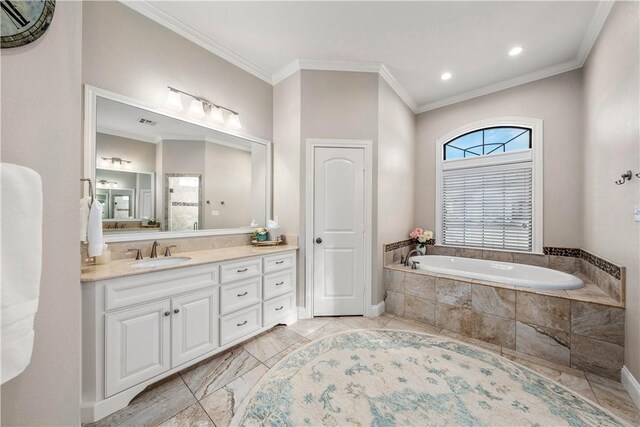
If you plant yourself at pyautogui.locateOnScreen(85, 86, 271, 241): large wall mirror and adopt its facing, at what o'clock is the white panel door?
The white panel door is roughly at 11 o'clock from the large wall mirror.

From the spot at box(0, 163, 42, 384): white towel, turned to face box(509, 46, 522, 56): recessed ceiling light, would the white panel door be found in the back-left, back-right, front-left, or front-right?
front-left

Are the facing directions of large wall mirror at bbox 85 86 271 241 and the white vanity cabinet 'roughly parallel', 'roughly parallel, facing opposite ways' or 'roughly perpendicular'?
roughly parallel

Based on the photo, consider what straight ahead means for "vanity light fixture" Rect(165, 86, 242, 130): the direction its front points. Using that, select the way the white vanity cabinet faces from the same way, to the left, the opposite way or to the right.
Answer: the same way

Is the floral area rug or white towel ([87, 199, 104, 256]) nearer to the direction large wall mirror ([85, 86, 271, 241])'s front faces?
the floral area rug

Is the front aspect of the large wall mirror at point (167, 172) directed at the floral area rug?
yes

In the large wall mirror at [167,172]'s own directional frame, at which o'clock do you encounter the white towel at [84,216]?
The white towel is roughly at 3 o'clock from the large wall mirror.

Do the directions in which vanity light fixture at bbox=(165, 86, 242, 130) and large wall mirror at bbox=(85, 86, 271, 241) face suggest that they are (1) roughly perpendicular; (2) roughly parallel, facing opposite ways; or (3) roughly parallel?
roughly parallel

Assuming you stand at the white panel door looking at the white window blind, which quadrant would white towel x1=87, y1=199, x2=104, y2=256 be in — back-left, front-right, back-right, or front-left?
back-right

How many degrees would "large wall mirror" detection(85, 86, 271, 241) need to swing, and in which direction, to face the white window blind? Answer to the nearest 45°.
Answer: approximately 45° to its left

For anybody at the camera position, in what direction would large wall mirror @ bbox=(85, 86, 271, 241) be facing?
facing the viewer and to the right of the viewer

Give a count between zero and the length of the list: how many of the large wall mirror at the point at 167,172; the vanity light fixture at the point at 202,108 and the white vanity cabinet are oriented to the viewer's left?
0

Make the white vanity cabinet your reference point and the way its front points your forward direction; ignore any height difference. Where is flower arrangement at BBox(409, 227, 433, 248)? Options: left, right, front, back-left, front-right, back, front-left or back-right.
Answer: front-left

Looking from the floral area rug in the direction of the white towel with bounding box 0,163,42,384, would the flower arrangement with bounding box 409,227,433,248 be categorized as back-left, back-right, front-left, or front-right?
back-right

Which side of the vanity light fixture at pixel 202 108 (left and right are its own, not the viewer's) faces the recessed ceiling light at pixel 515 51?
front
